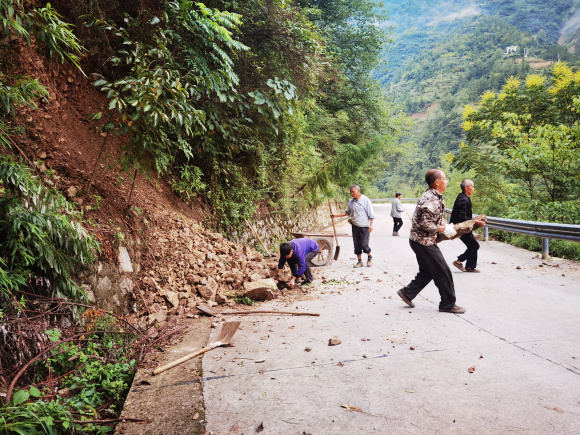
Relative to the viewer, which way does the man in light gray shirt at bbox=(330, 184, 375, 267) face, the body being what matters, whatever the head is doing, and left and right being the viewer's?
facing the viewer and to the left of the viewer

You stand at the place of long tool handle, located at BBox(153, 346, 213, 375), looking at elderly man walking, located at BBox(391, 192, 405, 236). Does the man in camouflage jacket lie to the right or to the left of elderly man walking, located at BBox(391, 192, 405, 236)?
right

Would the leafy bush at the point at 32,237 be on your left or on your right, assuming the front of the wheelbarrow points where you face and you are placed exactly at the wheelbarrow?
on your left

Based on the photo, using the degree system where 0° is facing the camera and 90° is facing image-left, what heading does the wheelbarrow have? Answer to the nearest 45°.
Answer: approximately 90°

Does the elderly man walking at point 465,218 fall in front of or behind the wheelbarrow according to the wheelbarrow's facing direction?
behind

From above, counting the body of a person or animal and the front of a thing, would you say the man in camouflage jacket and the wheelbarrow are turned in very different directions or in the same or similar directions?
very different directions

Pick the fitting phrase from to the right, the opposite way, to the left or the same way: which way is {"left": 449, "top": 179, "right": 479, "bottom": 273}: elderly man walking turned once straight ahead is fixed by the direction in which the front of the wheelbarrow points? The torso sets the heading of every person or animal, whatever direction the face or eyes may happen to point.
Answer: the opposite way
